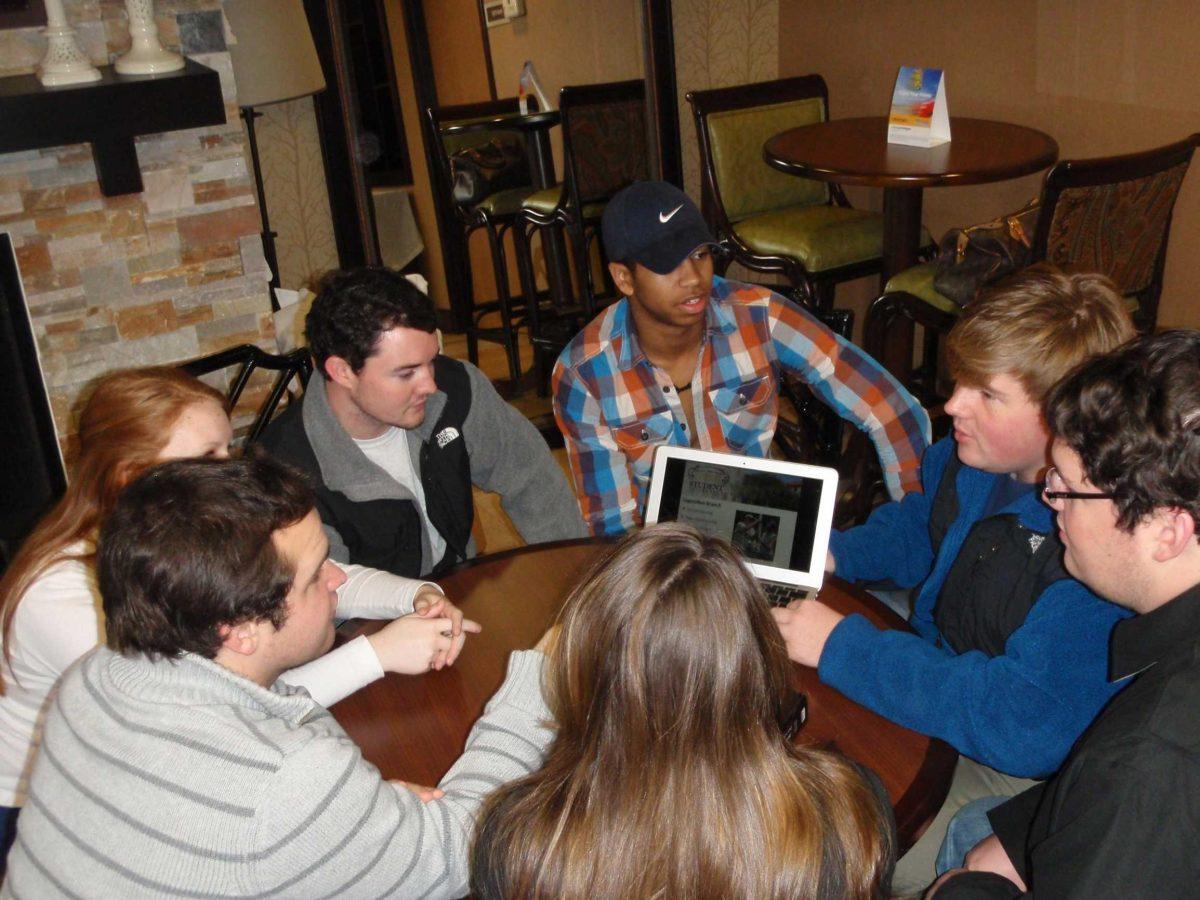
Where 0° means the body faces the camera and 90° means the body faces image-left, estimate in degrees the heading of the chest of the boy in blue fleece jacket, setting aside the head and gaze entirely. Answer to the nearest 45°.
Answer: approximately 45°

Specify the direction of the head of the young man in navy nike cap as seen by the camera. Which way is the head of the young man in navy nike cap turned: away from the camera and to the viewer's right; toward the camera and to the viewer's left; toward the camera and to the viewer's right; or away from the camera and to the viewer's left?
toward the camera and to the viewer's right

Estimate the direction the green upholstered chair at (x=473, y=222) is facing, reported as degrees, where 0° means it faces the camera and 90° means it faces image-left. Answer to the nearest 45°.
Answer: approximately 315°

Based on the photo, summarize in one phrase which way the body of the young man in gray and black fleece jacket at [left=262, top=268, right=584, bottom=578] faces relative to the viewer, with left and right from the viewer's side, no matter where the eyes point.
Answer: facing the viewer and to the right of the viewer

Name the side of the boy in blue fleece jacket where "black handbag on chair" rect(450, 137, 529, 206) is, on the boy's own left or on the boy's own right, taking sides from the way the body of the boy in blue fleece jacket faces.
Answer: on the boy's own right

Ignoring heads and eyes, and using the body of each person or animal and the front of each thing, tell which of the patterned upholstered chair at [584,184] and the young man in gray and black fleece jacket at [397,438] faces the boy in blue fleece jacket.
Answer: the young man in gray and black fleece jacket

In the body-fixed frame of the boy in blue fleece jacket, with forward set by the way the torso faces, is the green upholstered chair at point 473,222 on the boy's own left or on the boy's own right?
on the boy's own right

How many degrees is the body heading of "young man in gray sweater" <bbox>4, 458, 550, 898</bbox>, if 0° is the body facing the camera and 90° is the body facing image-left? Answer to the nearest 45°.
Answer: approximately 225°

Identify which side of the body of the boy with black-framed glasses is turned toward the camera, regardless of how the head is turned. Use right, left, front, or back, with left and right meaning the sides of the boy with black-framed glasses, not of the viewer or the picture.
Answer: left

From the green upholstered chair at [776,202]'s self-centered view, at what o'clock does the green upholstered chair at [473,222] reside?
The green upholstered chair at [473,222] is roughly at 4 o'clock from the green upholstered chair at [776,202].

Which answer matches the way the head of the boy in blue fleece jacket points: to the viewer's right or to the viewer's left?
to the viewer's left

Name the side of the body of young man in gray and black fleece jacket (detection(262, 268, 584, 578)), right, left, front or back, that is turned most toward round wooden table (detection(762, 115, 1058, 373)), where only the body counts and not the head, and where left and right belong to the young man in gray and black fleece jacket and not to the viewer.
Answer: left

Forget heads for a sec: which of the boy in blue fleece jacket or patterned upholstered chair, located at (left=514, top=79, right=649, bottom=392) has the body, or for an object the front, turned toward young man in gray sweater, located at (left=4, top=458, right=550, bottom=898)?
the boy in blue fleece jacket

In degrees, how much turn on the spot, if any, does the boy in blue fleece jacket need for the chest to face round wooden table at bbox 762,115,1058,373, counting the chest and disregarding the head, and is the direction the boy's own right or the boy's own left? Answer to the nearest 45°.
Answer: approximately 135° to the boy's own right

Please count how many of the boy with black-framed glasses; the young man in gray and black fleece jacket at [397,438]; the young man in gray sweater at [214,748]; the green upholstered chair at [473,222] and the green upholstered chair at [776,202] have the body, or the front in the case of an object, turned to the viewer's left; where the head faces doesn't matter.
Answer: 1
